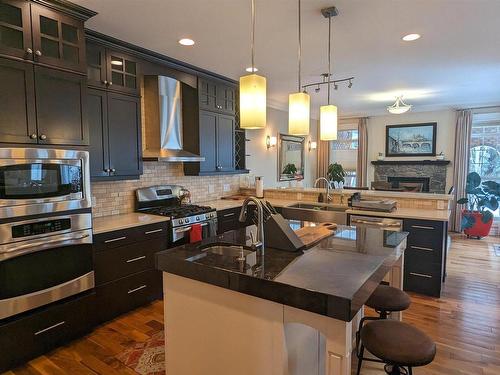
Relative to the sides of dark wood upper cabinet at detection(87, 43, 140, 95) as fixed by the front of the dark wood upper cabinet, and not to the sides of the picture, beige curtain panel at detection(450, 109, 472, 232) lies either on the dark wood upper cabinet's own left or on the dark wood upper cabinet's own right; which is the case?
on the dark wood upper cabinet's own left

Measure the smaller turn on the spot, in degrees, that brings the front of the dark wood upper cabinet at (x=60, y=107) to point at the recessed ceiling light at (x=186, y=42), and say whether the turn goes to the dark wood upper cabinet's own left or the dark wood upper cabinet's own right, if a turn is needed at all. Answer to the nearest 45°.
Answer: approximately 45° to the dark wood upper cabinet's own left

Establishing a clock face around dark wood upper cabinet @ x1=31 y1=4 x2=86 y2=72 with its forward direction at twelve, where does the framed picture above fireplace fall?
The framed picture above fireplace is roughly at 10 o'clock from the dark wood upper cabinet.

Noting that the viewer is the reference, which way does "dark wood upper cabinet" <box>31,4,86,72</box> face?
facing the viewer and to the right of the viewer

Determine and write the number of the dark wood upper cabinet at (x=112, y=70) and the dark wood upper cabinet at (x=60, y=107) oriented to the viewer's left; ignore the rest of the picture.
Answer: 0

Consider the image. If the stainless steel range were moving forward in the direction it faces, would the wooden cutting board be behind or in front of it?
in front

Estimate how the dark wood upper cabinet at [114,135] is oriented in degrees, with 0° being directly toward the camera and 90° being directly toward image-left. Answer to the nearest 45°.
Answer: approximately 315°

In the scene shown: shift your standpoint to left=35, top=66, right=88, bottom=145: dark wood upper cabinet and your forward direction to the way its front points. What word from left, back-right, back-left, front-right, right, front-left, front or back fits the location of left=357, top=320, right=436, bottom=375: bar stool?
front

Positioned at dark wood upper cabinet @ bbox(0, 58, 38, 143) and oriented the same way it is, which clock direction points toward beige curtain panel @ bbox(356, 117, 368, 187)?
The beige curtain panel is roughly at 10 o'clock from the dark wood upper cabinet.

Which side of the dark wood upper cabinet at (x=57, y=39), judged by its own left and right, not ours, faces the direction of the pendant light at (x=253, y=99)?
front

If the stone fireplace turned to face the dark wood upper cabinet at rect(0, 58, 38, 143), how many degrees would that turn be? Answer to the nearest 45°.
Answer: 0° — it already faces it

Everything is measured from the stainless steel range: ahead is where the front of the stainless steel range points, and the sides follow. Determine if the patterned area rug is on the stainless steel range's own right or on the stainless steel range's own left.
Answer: on the stainless steel range's own right

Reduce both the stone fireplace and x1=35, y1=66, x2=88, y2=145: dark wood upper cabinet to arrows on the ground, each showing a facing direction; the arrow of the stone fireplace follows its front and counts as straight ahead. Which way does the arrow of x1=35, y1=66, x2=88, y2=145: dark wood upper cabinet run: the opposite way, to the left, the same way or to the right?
to the left

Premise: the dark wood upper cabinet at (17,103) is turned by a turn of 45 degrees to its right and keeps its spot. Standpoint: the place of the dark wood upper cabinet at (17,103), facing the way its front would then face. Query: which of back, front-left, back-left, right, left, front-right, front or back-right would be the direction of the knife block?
front-left

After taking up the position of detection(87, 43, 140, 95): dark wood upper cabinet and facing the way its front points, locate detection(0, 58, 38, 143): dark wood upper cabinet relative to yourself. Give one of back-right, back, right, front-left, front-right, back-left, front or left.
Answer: right

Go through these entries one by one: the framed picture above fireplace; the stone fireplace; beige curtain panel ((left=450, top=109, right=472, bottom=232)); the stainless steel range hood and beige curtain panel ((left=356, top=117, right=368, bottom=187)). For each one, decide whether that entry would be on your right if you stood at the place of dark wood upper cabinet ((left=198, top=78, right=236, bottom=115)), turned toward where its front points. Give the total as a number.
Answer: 1

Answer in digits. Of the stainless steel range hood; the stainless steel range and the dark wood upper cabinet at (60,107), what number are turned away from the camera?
0
